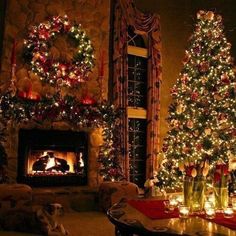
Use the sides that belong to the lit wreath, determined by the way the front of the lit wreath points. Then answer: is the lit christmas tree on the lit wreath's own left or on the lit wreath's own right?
on the lit wreath's own left

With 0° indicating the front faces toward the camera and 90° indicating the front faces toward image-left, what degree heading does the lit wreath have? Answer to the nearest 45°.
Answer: approximately 0°

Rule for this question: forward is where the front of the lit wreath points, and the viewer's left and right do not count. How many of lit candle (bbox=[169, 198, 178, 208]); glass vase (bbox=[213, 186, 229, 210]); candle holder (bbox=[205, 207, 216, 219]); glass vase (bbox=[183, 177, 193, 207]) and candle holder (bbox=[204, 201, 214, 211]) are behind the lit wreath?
0

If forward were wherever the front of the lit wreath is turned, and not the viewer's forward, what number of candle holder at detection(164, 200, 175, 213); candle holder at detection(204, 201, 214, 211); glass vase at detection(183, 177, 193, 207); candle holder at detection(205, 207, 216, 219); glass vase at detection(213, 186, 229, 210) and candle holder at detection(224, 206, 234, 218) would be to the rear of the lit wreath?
0

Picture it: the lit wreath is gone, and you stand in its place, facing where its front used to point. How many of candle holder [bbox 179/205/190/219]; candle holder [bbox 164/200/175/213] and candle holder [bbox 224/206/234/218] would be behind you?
0

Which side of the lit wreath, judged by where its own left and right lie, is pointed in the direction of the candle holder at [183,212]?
front

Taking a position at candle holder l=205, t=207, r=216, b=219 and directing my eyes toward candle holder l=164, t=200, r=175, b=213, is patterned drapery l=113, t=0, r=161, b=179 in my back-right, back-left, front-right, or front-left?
front-right

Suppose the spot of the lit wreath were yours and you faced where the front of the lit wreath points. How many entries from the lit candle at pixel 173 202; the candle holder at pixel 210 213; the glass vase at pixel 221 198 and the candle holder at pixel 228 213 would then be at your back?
0

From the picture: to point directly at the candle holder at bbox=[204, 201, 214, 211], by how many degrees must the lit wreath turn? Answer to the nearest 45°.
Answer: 0° — it already faces it

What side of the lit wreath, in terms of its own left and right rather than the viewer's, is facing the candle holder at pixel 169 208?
front

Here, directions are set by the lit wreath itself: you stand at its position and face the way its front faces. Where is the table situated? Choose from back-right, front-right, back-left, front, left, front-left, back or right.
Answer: front

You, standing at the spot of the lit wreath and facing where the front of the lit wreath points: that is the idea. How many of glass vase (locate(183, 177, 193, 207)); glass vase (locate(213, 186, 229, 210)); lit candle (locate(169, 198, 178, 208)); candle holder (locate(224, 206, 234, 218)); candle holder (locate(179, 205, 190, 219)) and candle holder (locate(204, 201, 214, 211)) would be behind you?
0

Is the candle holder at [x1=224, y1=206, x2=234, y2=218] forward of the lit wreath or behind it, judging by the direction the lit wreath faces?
forward

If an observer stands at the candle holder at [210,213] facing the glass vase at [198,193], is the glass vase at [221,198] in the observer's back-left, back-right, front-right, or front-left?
front-right

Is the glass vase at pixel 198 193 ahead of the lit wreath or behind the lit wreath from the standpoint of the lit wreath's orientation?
ahead
